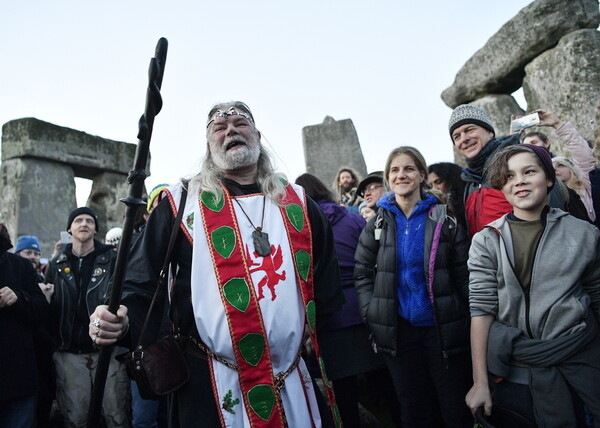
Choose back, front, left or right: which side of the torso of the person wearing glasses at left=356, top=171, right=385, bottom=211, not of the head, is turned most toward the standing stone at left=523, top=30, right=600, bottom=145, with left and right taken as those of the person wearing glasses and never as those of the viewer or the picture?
back

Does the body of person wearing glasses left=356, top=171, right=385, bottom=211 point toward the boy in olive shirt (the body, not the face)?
no

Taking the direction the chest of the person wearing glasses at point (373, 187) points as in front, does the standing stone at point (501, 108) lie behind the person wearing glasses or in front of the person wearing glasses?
behind

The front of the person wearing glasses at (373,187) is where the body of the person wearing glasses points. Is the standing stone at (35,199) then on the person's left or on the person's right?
on the person's right

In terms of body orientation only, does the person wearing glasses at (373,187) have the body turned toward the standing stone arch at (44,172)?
no

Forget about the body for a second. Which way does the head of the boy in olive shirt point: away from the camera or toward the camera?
toward the camera

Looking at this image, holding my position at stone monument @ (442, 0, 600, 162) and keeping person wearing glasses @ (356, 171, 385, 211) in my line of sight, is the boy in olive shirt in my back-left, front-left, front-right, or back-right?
front-left

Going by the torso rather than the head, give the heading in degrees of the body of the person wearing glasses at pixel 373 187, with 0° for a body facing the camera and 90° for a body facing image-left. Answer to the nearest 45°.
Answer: approximately 45°

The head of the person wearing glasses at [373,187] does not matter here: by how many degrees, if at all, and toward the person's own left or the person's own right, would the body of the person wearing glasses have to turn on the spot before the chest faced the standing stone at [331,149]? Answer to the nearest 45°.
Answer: approximately 135° to the person's own right

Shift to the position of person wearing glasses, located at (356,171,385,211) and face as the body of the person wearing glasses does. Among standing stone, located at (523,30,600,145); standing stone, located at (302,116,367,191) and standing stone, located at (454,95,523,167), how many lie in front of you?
0

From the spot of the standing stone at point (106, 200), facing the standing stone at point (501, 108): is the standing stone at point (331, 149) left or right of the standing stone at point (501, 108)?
left

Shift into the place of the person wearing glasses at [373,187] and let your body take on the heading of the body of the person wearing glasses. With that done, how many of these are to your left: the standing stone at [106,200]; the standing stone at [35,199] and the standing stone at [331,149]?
0

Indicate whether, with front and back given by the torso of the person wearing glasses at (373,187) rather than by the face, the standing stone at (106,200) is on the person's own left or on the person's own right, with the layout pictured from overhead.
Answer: on the person's own right

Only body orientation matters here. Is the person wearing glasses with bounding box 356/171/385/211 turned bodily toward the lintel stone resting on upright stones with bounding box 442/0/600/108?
no
